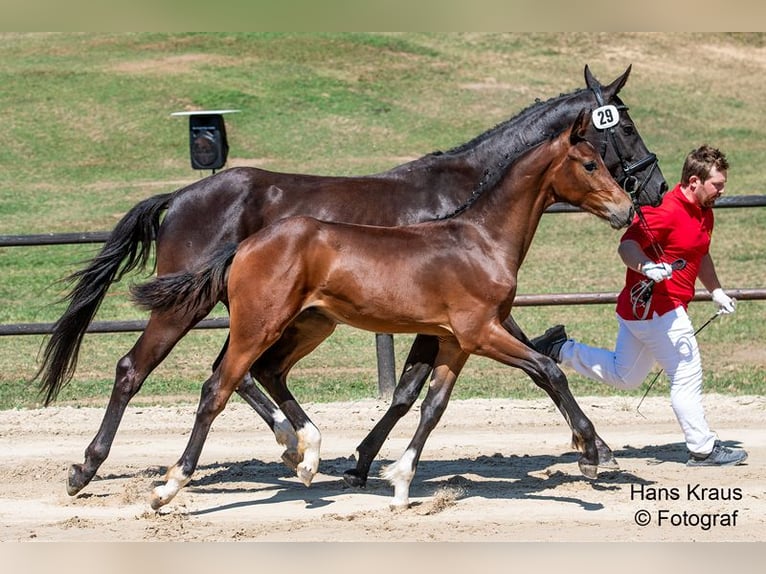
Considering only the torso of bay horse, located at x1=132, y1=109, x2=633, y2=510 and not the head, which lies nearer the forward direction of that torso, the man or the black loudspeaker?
the man

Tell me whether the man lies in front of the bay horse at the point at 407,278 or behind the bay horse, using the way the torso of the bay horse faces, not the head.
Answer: in front

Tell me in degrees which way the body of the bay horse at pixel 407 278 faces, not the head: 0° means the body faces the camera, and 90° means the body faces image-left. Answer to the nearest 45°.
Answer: approximately 270°

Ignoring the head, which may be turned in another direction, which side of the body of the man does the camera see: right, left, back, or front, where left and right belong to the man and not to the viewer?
right

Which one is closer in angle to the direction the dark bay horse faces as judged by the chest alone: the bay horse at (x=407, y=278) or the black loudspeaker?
the bay horse

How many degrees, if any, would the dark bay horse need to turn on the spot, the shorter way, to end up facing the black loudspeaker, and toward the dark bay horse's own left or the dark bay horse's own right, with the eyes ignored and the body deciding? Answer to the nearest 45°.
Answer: approximately 90° to the dark bay horse's own left

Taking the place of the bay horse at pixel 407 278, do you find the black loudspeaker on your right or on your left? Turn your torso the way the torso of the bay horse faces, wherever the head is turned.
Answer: on your left

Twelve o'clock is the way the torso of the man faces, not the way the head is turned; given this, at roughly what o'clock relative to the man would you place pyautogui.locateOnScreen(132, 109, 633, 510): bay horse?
The bay horse is roughly at 5 o'clock from the man.

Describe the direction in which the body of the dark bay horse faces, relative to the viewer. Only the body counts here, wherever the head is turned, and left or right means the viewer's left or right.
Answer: facing to the right of the viewer
